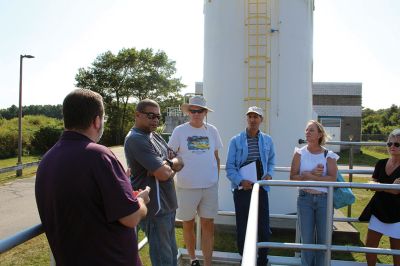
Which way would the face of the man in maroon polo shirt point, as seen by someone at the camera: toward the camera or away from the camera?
away from the camera

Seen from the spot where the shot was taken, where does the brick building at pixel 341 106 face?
facing the viewer

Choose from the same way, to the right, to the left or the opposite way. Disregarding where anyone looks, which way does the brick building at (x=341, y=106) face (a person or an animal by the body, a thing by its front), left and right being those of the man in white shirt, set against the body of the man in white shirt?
the same way

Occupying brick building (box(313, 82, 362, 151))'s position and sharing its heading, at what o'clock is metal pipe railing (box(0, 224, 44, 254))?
The metal pipe railing is roughly at 12 o'clock from the brick building.

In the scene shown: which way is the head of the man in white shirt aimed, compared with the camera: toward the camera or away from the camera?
toward the camera

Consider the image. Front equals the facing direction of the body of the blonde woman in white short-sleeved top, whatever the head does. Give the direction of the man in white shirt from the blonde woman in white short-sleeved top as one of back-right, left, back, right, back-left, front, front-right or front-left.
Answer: right

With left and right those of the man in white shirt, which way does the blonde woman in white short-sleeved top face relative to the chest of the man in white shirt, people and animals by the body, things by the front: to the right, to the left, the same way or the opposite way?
the same way

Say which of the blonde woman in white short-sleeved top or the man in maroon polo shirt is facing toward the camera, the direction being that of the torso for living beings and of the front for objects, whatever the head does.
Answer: the blonde woman in white short-sleeved top

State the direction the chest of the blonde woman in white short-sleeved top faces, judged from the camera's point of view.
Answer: toward the camera

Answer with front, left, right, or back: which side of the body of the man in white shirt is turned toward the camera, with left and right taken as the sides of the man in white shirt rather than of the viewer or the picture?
front

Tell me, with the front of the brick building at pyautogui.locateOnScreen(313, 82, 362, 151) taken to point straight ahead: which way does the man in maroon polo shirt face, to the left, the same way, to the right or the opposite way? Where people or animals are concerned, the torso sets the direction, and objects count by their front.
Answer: the opposite way
